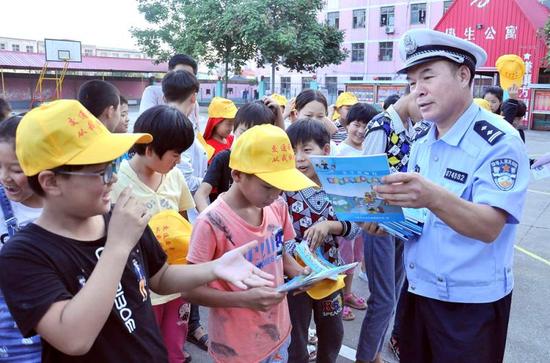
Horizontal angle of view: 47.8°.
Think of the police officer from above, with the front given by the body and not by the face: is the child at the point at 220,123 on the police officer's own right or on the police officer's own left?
on the police officer's own right

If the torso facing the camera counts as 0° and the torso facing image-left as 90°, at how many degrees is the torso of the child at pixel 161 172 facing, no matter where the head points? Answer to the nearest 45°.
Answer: approximately 315°

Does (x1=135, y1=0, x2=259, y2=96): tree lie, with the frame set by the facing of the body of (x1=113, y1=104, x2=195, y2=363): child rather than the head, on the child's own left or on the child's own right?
on the child's own left

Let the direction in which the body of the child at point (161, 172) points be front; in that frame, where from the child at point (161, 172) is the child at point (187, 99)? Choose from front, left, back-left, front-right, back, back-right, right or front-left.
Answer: back-left

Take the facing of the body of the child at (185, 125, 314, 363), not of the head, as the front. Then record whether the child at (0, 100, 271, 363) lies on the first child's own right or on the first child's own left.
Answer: on the first child's own right
